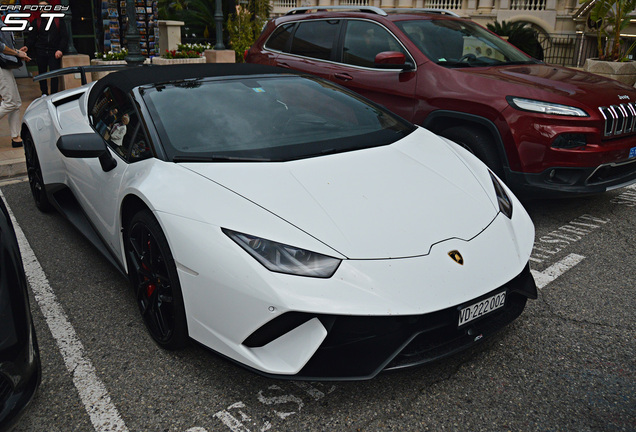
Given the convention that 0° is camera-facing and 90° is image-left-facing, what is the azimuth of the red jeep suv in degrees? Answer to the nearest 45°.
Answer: approximately 315°

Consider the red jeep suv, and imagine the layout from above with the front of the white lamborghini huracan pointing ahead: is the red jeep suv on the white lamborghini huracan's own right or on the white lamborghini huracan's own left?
on the white lamborghini huracan's own left

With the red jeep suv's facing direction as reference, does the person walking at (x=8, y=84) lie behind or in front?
behind
